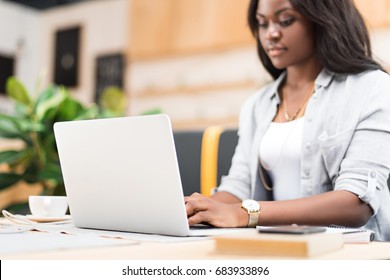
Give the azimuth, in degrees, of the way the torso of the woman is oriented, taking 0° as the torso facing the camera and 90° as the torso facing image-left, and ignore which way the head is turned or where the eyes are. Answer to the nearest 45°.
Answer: approximately 45°

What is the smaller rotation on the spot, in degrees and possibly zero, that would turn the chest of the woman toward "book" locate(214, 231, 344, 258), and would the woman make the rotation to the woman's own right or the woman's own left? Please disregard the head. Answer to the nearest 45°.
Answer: approximately 45° to the woman's own left

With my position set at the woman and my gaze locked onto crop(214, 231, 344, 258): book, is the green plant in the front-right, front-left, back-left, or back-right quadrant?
back-right

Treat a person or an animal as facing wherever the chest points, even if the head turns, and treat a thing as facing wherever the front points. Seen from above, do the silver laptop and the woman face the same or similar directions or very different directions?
very different directions

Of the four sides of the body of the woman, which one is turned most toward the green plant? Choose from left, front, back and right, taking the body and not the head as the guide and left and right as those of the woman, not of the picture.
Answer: right

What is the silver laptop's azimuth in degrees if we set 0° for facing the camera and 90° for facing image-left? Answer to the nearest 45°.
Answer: approximately 225°

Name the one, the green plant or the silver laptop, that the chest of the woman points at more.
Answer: the silver laptop
